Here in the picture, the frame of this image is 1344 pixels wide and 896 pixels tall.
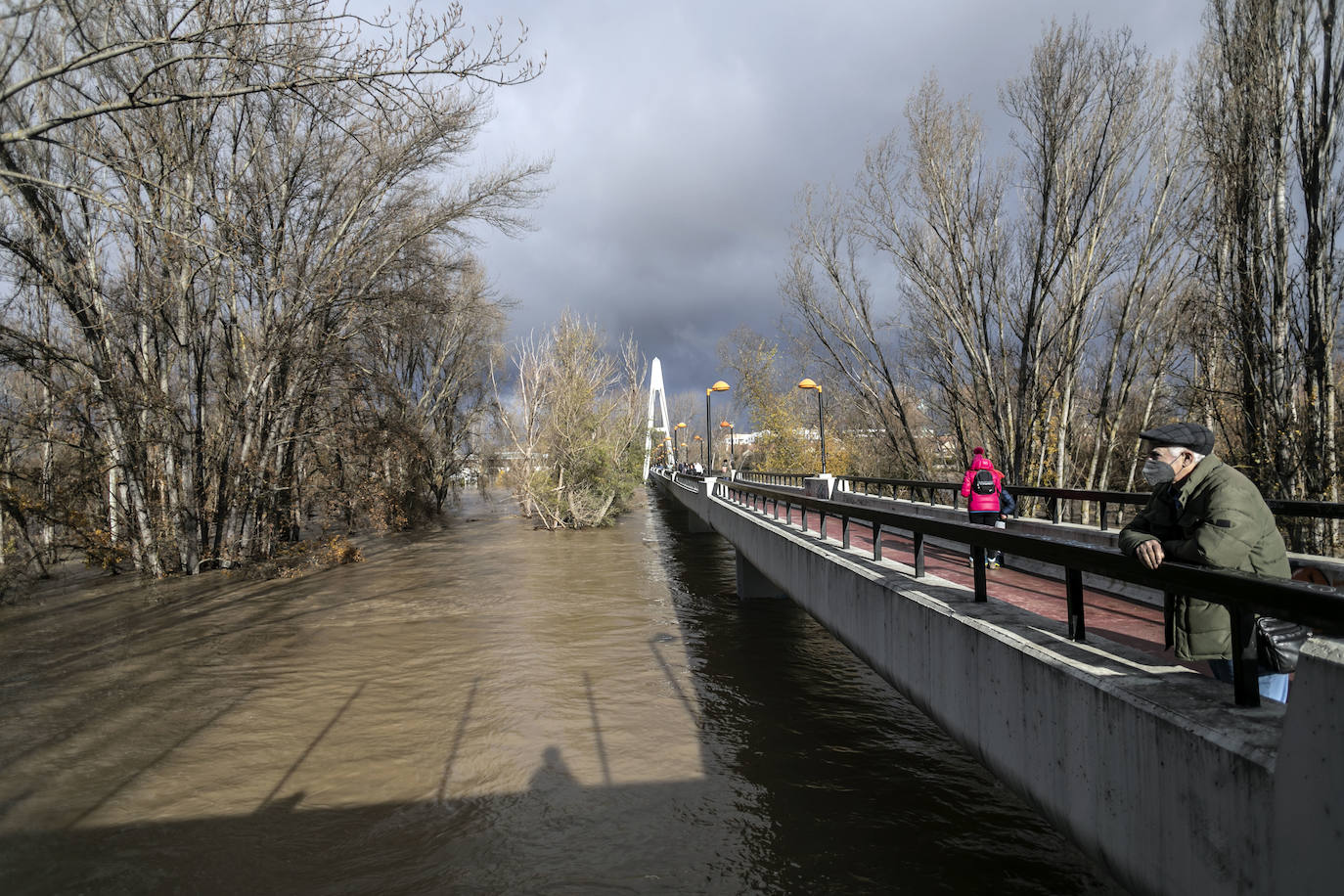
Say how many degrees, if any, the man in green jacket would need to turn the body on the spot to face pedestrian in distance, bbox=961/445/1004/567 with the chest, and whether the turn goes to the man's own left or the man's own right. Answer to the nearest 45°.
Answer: approximately 90° to the man's own right

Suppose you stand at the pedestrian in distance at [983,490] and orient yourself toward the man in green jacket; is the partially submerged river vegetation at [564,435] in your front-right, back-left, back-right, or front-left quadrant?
back-right

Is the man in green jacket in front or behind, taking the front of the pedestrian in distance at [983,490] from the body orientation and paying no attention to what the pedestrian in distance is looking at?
behind

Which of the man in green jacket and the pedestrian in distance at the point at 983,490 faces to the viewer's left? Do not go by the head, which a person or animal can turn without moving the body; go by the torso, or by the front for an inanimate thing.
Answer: the man in green jacket

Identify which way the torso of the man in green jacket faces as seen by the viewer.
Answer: to the viewer's left

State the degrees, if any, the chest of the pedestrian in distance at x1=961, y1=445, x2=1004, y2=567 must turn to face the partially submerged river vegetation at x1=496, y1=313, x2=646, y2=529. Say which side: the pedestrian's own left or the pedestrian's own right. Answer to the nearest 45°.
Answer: approximately 45° to the pedestrian's own left

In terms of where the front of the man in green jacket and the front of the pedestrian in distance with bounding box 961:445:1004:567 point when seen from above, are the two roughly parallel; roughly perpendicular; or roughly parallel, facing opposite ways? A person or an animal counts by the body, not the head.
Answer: roughly perpendicular

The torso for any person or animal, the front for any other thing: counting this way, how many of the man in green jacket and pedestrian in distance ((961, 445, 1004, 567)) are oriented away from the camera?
1

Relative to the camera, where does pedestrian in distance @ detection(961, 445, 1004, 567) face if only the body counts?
away from the camera

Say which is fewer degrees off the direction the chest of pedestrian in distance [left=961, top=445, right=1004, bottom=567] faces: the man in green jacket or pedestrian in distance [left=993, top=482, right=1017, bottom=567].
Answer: the pedestrian in distance
